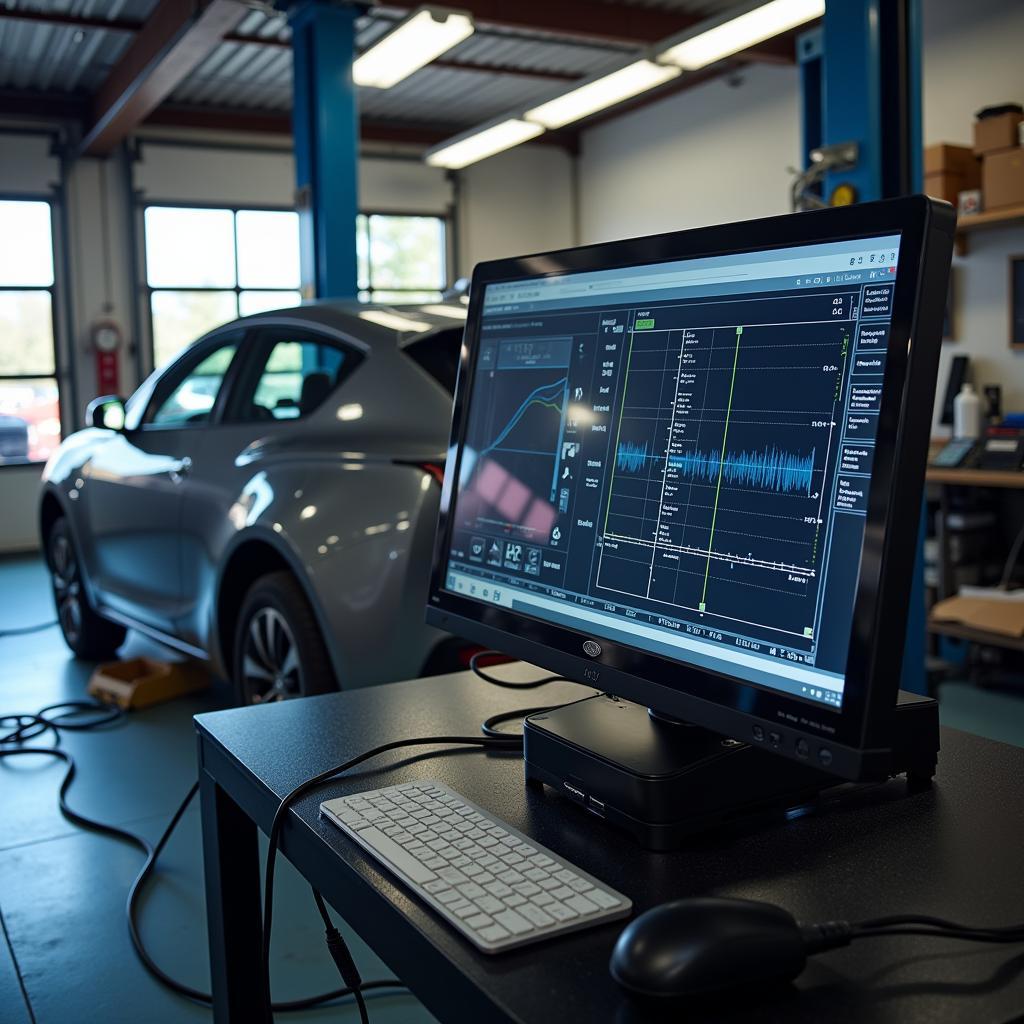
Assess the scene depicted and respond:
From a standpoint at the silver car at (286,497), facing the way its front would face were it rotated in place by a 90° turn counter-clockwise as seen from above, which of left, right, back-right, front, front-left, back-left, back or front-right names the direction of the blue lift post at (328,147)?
back-right

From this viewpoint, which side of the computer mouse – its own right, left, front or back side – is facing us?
right

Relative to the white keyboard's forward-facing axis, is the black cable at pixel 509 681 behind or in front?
behind

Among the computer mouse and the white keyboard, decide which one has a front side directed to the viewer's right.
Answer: the computer mouse

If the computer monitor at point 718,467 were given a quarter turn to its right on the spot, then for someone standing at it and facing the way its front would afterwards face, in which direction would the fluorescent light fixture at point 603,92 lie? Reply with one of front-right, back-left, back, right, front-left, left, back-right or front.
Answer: front-right

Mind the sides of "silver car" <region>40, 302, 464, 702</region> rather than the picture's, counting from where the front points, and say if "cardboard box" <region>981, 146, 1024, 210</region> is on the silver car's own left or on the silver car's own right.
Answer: on the silver car's own right

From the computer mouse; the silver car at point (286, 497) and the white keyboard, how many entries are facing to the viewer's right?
1

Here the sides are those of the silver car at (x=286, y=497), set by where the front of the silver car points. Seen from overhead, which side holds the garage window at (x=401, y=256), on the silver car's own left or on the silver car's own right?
on the silver car's own right

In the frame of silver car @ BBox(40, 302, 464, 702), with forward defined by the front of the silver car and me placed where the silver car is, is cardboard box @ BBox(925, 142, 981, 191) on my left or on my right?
on my right

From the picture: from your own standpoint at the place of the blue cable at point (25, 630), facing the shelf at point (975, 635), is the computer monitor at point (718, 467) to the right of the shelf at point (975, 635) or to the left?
right

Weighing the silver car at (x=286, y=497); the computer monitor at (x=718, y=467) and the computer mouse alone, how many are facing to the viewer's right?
1

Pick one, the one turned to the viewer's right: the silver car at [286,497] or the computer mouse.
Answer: the computer mouse

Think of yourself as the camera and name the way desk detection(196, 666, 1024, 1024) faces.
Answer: facing the viewer and to the left of the viewer

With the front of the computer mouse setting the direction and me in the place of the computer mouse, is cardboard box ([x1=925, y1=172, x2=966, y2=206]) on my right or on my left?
on my left

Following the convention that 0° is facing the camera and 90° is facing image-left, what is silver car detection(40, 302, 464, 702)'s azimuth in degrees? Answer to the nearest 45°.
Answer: approximately 135°

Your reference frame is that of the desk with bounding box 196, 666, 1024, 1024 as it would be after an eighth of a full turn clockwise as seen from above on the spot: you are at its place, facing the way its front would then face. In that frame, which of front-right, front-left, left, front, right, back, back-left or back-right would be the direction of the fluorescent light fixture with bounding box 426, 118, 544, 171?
right
